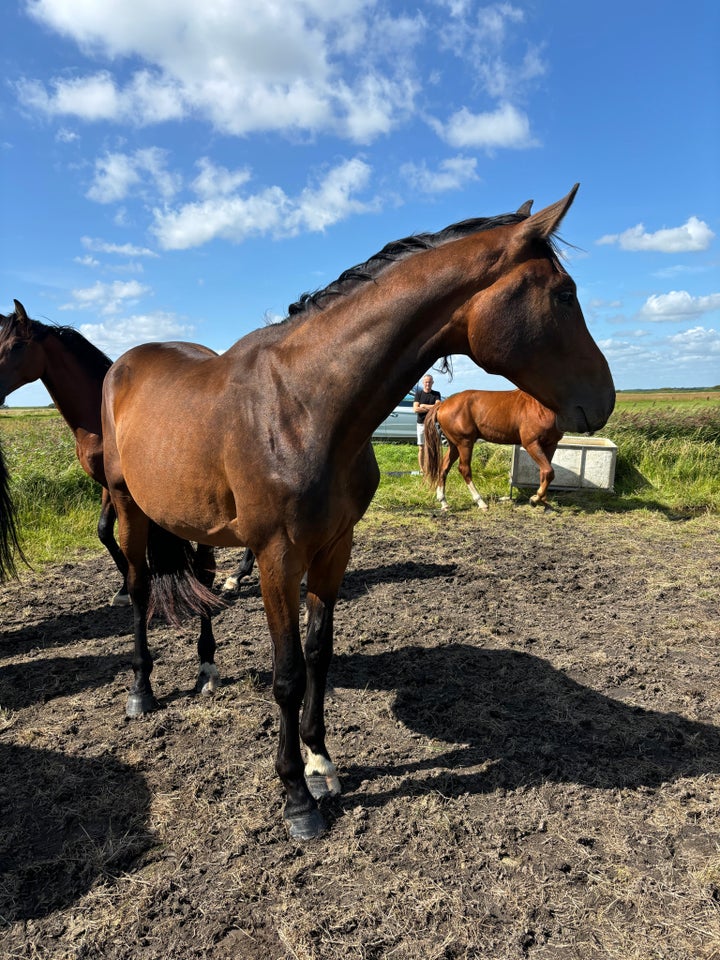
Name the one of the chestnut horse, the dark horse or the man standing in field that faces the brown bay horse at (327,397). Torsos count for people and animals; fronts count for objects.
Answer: the man standing in field

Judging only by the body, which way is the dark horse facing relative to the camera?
to the viewer's left

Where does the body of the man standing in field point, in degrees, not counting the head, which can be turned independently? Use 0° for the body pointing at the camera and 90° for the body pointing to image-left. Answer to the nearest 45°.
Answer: approximately 0°

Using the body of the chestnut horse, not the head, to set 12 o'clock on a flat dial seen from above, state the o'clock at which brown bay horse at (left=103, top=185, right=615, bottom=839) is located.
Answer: The brown bay horse is roughly at 3 o'clock from the chestnut horse.

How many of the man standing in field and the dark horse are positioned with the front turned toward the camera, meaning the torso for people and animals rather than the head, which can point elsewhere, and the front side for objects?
1

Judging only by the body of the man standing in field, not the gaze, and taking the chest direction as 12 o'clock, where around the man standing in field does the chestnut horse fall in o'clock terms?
The chestnut horse is roughly at 11 o'clock from the man standing in field.

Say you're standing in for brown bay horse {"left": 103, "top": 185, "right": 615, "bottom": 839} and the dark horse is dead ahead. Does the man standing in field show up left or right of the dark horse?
right

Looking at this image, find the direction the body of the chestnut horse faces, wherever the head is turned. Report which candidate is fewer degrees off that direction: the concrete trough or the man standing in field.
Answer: the concrete trough

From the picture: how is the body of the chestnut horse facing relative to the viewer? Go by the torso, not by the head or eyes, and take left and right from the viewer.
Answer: facing to the right of the viewer

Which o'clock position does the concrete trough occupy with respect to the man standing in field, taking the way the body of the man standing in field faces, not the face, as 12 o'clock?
The concrete trough is roughly at 10 o'clock from the man standing in field.

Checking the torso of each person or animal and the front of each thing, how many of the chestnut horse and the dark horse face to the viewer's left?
1
